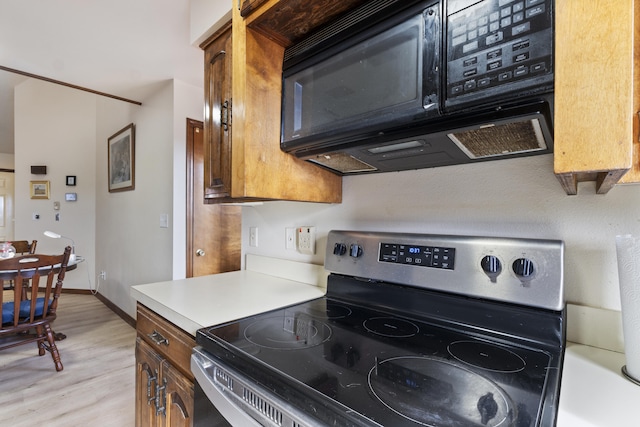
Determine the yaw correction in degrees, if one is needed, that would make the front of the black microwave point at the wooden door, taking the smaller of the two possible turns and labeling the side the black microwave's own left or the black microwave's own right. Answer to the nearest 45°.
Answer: approximately 90° to the black microwave's own right

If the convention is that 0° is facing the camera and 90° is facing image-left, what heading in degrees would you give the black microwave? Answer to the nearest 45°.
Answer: approximately 45°

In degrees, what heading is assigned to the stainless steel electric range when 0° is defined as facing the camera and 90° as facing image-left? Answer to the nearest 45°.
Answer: approximately 45°

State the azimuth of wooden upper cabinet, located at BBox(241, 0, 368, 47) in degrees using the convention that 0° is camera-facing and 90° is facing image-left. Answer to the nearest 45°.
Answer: approximately 45°

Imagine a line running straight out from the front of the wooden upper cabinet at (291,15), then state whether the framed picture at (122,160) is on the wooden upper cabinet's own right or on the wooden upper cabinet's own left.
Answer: on the wooden upper cabinet's own right

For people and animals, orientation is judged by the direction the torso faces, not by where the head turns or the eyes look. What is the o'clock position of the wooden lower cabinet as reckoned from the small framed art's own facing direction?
The wooden lower cabinet is roughly at 12 o'clock from the small framed art.

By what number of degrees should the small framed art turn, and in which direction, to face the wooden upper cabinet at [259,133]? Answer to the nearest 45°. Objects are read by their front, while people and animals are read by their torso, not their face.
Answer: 0° — it already faces it

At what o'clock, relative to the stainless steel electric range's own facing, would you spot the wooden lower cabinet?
The wooden lower cabinet is roughly at 2 o'clock from the stainless steel electric range.

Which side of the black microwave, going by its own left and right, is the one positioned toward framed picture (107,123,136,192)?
right

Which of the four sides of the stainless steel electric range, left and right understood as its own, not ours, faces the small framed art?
right
